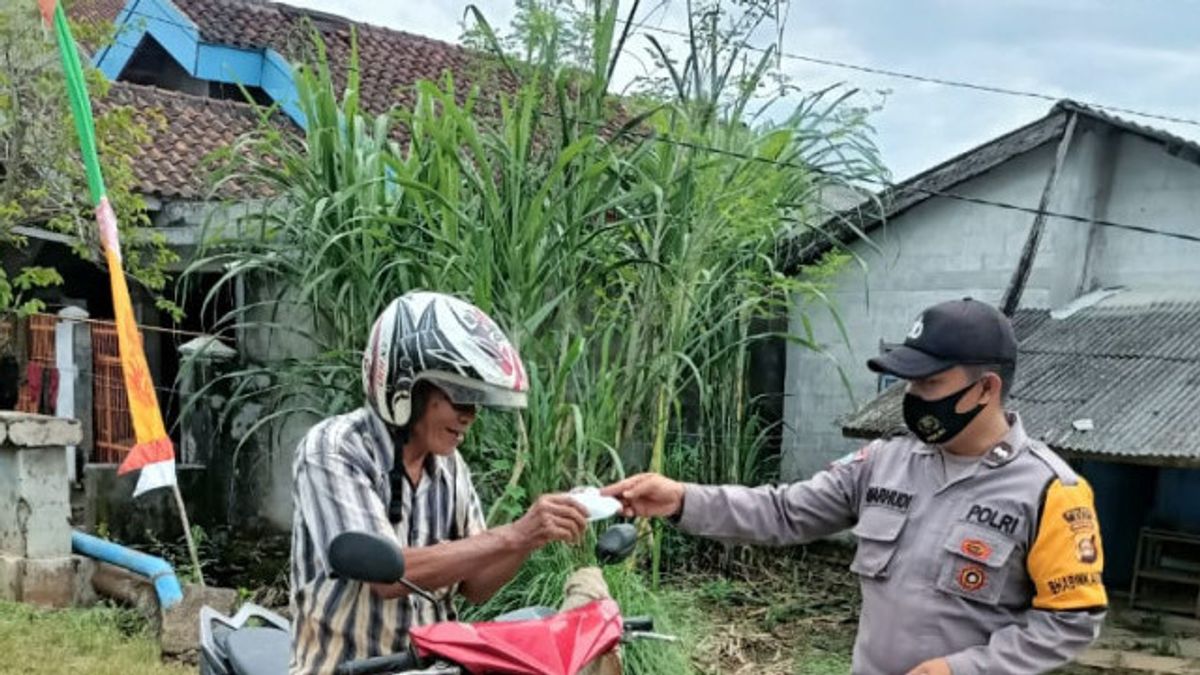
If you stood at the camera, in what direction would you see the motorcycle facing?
facing the viewer and to the right of the viewer

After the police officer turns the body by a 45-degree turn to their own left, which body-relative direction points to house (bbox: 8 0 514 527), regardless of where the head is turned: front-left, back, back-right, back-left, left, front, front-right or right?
back-right

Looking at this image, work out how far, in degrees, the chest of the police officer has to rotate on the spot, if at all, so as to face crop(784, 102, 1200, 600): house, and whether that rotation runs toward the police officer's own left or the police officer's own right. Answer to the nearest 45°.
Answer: approximately 135° to the police officer's own right

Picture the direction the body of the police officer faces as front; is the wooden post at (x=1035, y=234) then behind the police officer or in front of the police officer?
behind

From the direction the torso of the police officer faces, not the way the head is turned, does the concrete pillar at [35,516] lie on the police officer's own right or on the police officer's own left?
on the police officer's own right

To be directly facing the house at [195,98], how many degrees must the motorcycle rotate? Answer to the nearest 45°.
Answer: approximately 135° to its left

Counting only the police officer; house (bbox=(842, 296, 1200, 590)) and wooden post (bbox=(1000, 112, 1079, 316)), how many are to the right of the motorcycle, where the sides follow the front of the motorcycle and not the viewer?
0

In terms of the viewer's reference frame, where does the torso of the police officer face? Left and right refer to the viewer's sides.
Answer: facing the viewer and to the left of the viewer

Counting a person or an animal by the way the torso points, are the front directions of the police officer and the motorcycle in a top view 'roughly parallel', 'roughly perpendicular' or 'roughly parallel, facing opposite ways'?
roughly perpendicular

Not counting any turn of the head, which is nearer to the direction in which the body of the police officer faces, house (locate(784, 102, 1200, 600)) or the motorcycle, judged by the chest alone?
the motorcycle

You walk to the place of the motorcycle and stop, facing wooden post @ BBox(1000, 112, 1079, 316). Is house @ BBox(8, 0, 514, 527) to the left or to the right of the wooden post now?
left

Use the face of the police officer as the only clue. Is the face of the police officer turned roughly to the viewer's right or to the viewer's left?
to the viewer's left

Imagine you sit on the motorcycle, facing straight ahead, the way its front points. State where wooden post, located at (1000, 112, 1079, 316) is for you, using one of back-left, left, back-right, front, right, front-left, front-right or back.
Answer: left

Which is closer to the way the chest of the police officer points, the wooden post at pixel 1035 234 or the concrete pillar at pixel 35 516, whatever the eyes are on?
the concrete pillar

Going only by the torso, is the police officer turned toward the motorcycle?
yes

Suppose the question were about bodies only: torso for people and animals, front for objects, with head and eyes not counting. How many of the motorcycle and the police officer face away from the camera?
0

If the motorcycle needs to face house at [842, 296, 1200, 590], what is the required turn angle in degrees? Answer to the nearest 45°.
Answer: approximately 90° to its left
